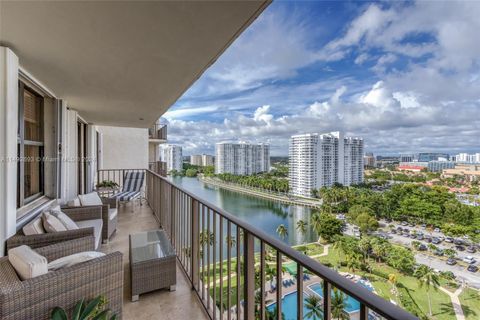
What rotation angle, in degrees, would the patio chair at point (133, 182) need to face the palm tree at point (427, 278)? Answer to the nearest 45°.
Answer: approximately 135° to its left

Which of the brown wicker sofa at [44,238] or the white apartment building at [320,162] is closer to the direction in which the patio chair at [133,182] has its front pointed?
the brown wicker sofa

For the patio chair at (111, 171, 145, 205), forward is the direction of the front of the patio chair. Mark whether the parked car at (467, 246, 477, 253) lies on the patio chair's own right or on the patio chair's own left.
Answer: on the patio chair's own left

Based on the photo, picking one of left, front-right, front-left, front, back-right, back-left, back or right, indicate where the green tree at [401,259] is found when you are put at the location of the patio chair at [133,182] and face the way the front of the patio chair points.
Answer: back-left

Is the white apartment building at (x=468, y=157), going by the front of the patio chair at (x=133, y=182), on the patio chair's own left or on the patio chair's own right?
on the patio chair's own left

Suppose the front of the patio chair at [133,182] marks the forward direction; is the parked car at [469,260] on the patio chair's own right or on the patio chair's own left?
on the patio chair's own left

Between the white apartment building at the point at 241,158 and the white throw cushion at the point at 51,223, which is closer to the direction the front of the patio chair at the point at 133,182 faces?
the white throw cushion

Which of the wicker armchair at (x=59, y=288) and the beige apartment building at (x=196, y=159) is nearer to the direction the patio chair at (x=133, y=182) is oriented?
the wicker armchair

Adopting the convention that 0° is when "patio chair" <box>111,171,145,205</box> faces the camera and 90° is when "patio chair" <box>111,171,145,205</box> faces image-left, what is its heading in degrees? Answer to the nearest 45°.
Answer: approximately 45°

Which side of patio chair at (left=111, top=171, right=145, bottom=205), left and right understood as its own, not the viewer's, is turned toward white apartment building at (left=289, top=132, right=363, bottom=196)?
back
